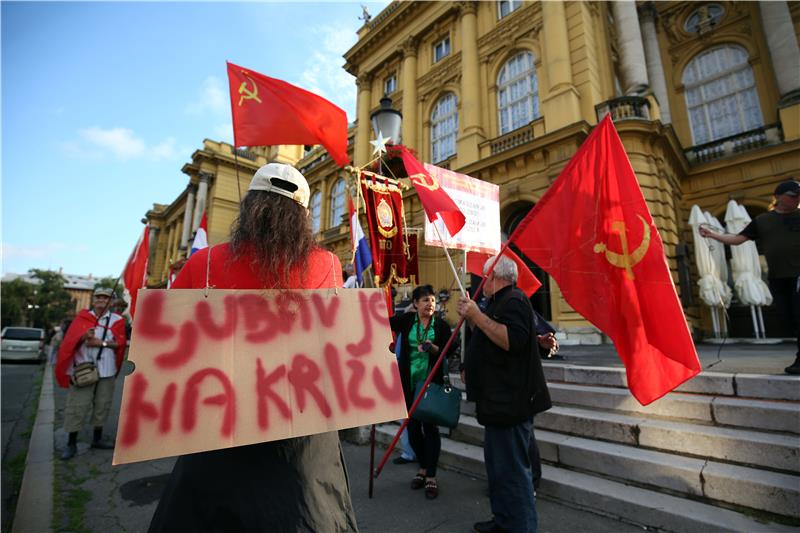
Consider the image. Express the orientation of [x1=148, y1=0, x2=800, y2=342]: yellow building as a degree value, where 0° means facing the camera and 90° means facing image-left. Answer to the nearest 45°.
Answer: approximately 45°

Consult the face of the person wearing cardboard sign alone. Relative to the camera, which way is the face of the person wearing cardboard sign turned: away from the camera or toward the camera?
away from the camera

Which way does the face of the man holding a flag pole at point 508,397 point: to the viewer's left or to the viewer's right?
to the viewer's left

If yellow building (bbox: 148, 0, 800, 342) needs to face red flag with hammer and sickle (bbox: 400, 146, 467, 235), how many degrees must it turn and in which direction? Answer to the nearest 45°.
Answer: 0° — it already faces it

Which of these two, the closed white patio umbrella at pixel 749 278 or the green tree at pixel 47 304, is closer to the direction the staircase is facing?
the green tree

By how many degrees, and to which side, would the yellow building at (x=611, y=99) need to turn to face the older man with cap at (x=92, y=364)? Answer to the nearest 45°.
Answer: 0° — it already faces them
